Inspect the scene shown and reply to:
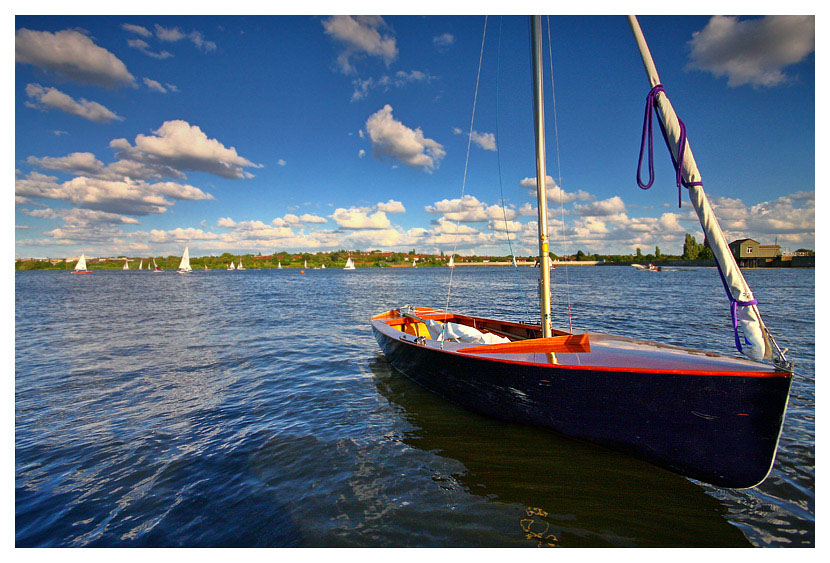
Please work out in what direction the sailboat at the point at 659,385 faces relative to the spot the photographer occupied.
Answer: facing the viewer and to the right of the viewer
